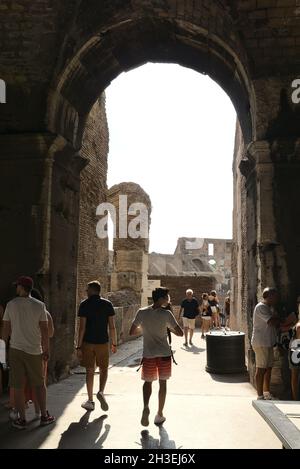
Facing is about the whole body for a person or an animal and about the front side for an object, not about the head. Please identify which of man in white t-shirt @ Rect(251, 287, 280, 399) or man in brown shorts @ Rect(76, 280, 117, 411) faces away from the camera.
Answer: the man in brown shorts

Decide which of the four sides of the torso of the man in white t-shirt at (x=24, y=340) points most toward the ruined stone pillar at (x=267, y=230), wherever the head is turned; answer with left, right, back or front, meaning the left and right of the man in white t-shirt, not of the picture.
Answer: right

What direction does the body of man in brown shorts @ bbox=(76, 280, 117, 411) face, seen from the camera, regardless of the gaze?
away from the camera

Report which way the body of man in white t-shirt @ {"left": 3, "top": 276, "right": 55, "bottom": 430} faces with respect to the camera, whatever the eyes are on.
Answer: away from the camera

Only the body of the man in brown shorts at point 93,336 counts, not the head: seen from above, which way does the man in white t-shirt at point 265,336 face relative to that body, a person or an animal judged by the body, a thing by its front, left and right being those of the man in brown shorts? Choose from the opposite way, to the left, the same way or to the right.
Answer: to the right

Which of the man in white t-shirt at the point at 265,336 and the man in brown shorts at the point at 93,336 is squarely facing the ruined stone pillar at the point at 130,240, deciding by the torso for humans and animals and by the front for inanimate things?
the man in brown shorts

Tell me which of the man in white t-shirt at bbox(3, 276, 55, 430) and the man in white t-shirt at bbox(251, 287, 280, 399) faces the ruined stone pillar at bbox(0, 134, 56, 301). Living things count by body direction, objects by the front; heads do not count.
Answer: the man in white t-shirt at bbox(3, 276, 55, 430)

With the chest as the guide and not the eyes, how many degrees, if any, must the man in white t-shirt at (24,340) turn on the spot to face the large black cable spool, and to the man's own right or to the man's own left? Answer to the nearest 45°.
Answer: approximately 45° to the man's own right

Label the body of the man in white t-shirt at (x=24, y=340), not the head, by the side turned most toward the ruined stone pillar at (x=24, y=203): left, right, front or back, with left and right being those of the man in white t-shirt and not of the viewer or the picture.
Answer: front

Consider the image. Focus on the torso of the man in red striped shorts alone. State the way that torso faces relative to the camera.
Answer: away from the camera

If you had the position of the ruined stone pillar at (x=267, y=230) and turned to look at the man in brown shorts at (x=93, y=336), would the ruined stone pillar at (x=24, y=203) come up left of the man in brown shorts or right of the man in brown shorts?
right

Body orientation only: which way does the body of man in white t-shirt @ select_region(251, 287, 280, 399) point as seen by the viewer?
to the viewer's right

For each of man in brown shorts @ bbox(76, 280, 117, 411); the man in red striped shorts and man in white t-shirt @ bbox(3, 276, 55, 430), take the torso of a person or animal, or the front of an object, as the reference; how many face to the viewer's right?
0

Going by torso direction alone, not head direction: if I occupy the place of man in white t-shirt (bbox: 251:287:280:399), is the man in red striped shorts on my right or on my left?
on my right

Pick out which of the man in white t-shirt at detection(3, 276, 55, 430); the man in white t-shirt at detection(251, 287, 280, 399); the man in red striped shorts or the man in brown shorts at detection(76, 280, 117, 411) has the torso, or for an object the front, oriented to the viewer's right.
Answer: the man in white t-shirt at detection(251, 287, 280, 399)
